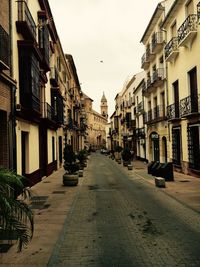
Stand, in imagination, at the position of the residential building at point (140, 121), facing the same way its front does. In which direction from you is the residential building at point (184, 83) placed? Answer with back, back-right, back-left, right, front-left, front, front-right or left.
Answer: left

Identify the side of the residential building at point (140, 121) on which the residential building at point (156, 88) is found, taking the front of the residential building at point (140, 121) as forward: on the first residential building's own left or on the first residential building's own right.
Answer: on the first residential building's own left

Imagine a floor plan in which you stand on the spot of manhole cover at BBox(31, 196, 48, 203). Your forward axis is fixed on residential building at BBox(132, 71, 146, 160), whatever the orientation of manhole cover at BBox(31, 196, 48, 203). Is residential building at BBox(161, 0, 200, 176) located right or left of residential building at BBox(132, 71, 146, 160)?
right

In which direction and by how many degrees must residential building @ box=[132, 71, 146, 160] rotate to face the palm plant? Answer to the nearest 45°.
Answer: approximately 90° to its left

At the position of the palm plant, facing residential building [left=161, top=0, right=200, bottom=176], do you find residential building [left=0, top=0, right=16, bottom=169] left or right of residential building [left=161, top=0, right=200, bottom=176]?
left

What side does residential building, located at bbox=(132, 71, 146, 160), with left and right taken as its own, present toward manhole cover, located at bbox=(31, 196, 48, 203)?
left

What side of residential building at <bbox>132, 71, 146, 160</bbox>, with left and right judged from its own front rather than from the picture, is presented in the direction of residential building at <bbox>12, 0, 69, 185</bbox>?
left

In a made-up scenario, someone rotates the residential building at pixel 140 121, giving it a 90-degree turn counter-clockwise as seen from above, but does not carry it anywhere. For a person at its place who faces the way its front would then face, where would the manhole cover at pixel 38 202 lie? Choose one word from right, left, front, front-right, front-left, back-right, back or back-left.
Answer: front

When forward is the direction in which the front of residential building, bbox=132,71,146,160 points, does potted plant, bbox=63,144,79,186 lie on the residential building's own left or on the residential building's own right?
on the residential building's own left

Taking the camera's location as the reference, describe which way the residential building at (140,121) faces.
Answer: facing to the left of the viewer
